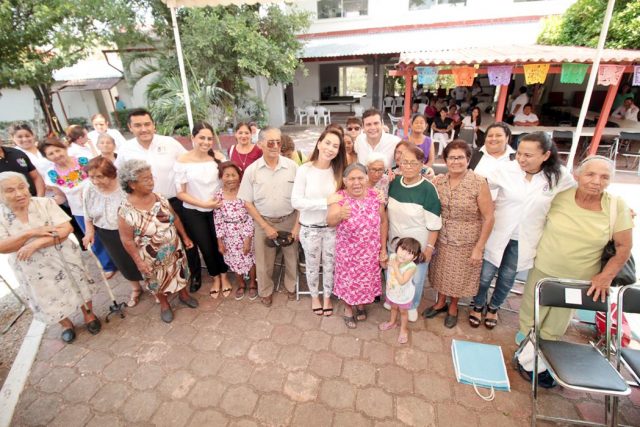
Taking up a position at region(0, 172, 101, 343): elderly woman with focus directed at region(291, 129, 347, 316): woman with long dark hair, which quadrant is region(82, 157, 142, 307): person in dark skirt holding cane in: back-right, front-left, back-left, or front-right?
front-left

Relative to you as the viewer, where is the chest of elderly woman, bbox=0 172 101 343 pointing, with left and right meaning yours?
facing the viewer and to the right of the viewer

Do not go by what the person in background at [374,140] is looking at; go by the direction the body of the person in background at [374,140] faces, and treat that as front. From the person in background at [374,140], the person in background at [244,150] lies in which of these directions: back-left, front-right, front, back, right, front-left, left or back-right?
right

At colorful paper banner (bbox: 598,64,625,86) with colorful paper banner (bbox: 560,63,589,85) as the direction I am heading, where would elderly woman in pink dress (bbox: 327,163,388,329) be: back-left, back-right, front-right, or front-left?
front-left

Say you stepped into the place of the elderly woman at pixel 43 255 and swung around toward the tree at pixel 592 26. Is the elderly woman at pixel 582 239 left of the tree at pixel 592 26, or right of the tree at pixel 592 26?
right

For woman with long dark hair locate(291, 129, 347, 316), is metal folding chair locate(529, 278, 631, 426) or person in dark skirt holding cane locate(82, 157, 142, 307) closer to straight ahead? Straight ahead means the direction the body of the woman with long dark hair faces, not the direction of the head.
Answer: the metal folding chair

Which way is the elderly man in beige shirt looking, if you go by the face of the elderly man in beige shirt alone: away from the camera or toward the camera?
toward the camera

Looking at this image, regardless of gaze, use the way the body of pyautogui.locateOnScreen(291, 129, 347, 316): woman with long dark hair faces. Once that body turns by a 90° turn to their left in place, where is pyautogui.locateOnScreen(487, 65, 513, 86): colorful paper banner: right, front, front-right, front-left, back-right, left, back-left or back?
front-left

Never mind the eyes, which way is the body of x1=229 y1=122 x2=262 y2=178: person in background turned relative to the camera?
toward the camera

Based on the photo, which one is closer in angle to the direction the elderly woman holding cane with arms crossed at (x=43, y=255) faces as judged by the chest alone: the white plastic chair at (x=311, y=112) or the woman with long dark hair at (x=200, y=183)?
the woman with long dark hair

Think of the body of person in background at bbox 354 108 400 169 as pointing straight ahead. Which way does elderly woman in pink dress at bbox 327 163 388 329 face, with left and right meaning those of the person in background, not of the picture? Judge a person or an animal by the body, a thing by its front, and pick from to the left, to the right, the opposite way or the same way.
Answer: the same way

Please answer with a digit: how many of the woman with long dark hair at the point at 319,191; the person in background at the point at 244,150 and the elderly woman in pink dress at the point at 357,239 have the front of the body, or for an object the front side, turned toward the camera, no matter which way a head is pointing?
3

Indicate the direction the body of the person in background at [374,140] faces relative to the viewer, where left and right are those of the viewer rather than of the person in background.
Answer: facing the viewer

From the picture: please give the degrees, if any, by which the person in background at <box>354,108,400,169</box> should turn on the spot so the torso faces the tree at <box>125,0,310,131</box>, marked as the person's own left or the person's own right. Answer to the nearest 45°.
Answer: approximately 135° to the person's own right

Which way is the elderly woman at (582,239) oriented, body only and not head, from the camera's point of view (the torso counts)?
toward the camera
